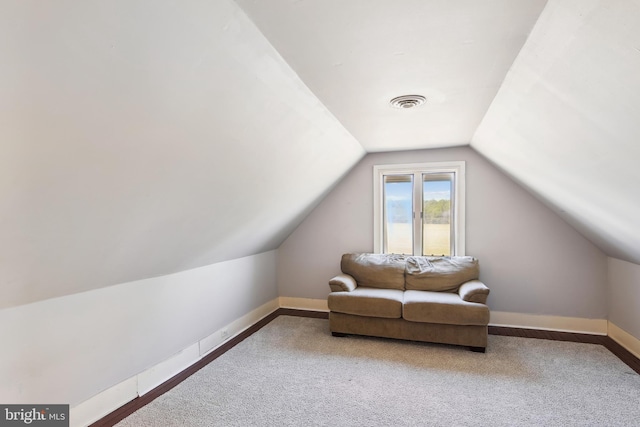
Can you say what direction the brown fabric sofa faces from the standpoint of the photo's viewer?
facing the viewer
